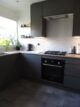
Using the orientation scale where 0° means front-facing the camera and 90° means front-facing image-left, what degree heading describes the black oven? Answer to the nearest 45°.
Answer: approximately 0°

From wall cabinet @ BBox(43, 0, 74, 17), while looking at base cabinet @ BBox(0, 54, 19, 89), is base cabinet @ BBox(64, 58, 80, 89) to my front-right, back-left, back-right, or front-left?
back-left

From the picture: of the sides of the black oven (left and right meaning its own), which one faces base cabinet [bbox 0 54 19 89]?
right
